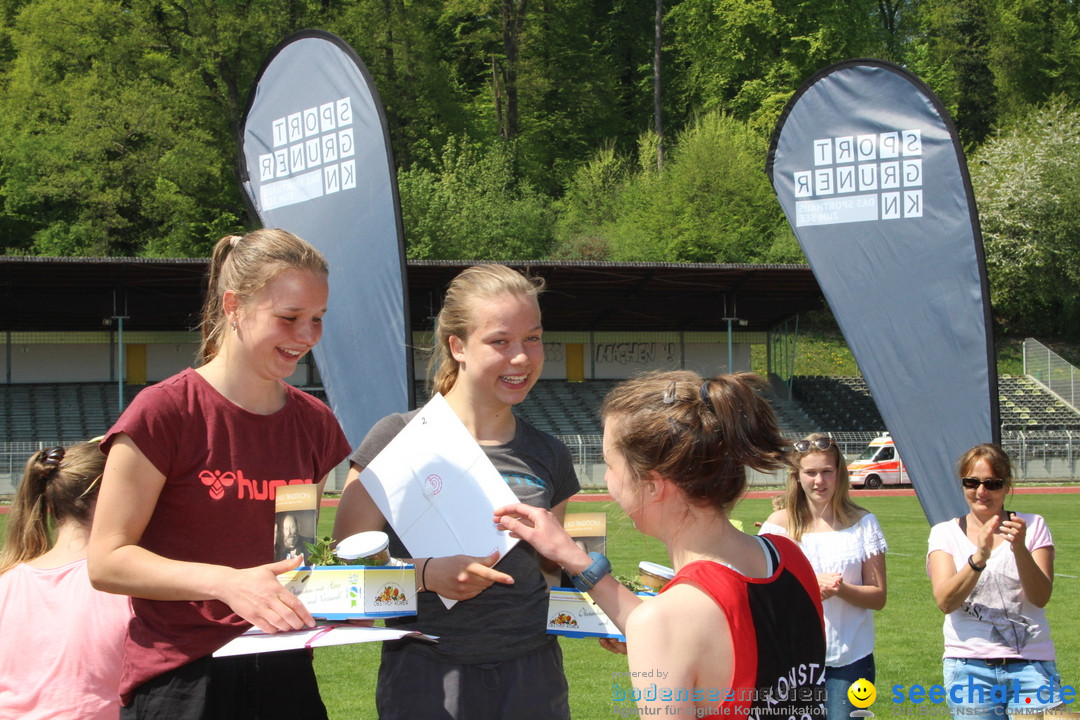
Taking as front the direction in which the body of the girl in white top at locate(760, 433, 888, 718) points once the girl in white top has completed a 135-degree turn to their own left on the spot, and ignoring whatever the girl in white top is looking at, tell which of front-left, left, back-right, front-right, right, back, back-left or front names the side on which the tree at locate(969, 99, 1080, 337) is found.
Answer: front-left

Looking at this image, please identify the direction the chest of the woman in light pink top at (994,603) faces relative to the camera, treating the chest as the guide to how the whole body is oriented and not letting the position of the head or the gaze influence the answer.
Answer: toward the camera

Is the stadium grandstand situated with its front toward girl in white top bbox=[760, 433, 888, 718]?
yes

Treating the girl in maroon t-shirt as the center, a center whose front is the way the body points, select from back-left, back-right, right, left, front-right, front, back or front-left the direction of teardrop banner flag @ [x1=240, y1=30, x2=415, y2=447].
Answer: back-left

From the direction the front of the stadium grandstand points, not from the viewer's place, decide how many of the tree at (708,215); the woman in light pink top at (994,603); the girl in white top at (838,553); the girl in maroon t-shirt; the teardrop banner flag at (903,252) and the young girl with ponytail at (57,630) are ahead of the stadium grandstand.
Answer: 5

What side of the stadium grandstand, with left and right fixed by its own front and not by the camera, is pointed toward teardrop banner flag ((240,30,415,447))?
front
